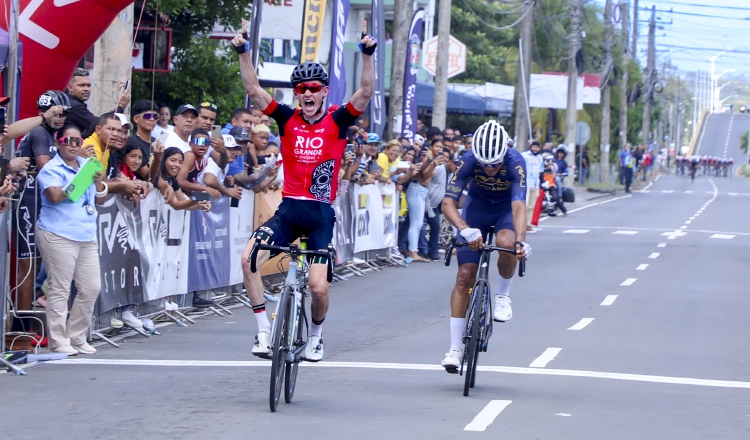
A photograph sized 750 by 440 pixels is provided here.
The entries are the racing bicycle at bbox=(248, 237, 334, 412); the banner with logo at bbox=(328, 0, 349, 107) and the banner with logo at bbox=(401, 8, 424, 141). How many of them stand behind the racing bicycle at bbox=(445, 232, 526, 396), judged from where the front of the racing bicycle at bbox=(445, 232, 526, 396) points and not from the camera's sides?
2

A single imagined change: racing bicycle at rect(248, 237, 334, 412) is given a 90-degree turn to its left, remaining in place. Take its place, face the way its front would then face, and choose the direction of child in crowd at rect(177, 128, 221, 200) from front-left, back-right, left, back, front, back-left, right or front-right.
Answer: left

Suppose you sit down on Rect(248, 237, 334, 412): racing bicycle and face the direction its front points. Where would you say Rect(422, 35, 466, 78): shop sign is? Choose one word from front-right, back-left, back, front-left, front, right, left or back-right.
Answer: back

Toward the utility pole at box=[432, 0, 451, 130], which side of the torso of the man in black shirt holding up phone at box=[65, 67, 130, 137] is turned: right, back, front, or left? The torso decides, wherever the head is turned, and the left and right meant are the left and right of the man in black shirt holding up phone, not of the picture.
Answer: left

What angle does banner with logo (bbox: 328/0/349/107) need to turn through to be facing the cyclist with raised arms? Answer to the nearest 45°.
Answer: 0° — it already faces them

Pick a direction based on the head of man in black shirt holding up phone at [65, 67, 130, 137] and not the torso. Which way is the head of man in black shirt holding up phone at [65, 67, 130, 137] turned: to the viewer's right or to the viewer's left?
to the viewer's right

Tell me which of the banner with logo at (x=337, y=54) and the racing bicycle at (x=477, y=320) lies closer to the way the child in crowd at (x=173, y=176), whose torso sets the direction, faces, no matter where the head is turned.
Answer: the racing bicycle

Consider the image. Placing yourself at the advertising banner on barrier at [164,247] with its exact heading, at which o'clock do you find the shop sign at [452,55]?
The shop sign is roughly at 8 o'clock from the advertising banner on barrier.
